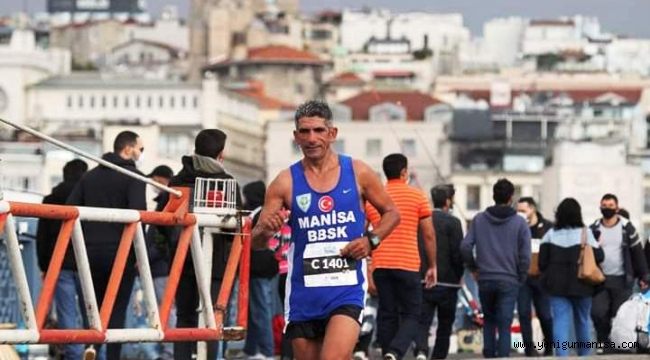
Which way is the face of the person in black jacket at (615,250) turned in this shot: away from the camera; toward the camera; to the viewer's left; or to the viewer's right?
toward the camera

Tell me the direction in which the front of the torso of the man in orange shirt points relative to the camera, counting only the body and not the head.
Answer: away from the camera

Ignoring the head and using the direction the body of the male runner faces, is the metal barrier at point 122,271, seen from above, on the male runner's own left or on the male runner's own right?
on the male runner's own right

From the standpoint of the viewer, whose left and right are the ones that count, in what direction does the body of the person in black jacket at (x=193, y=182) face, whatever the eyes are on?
facing away from the viewer and to the right of the viewer

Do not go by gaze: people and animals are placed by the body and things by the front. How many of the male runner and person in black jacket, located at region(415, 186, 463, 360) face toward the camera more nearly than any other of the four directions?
1

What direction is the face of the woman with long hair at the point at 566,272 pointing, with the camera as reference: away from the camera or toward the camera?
away from the camera

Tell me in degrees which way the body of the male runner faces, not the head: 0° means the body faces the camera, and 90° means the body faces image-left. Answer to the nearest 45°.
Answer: approximately 0°

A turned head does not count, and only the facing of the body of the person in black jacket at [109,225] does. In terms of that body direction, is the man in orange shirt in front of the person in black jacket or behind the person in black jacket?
in front

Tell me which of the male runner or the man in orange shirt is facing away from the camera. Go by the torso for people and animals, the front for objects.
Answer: the man in orange shirt

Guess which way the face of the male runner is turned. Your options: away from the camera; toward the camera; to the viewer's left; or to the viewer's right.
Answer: toward the camera

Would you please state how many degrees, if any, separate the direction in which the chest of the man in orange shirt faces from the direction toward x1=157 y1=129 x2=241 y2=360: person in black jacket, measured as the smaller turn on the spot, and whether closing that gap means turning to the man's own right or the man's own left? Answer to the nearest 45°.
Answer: approximately 135° to the man's own left

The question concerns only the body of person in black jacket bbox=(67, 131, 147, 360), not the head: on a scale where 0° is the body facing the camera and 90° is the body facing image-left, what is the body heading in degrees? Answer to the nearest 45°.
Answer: approximately 225°

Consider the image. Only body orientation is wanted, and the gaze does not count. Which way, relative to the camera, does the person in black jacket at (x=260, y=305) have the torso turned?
away from the camera

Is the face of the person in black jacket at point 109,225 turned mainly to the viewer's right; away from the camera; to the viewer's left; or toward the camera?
to the viewer's right

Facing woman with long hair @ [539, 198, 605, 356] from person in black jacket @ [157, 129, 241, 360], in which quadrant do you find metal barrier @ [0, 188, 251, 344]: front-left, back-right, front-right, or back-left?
back-right
